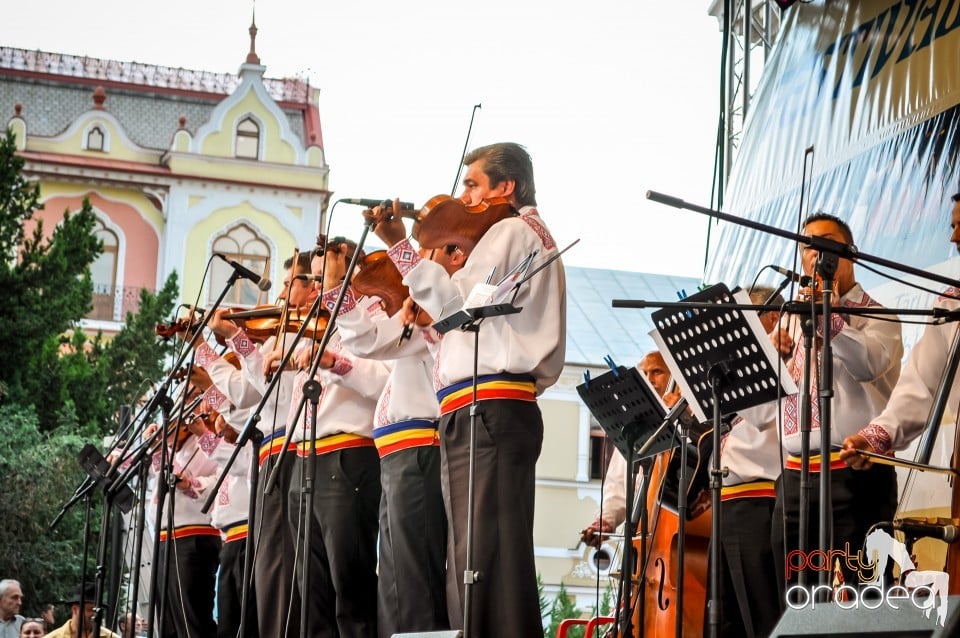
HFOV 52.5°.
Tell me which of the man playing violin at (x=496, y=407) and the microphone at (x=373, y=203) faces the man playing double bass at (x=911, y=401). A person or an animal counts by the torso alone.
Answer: the microphone

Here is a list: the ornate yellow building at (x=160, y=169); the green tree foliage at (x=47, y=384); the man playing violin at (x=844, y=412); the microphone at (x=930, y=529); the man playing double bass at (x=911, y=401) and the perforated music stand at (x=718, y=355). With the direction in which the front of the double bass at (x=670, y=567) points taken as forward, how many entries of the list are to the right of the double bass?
2

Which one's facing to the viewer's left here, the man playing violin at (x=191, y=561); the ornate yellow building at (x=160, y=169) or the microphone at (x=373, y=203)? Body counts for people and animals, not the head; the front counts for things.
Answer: the man playing violin

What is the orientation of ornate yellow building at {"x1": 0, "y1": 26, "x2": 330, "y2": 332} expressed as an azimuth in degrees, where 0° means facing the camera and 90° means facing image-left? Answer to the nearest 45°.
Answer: approximately 0°

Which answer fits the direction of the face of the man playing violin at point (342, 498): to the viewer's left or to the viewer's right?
to the viewer's left

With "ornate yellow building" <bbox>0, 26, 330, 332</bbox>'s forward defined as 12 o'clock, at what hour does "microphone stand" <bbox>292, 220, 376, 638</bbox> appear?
The microphone stand is roughly at 12 o'clock from the ornate yellow building.

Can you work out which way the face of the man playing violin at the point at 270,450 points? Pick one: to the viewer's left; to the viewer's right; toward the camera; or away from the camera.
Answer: to the viewer's left

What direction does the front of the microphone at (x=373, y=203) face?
to the viewer's right

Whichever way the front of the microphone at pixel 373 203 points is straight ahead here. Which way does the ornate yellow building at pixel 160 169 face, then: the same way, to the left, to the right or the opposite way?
to the right
